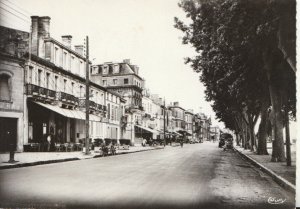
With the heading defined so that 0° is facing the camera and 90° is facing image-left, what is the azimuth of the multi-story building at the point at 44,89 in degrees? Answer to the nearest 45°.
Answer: approximately 315°
